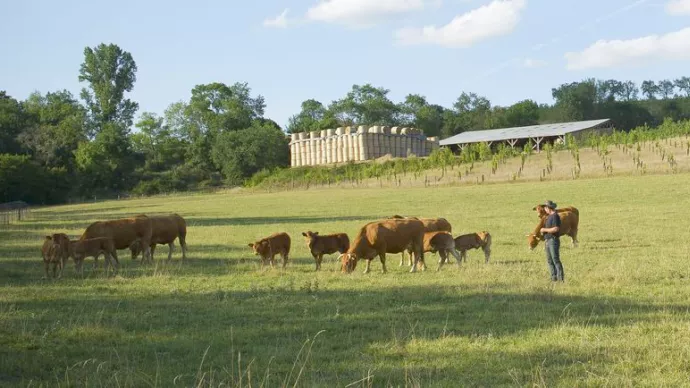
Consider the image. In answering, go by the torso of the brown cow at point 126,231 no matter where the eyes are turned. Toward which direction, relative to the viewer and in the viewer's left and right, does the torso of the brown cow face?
facing to the left of the viewer

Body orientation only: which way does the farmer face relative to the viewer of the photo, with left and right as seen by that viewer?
facing to the left of the viewer

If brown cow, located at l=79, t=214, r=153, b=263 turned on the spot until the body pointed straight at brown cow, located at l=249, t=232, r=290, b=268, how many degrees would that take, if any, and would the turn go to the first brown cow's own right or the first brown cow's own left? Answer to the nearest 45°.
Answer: approximately 135° to the first brown cow's own left

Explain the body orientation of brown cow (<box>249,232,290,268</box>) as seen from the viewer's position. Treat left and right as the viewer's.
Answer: facing the viewer and to the left of the viewer

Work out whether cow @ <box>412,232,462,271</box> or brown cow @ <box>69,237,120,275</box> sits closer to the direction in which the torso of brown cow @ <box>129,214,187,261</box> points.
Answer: the brown cow

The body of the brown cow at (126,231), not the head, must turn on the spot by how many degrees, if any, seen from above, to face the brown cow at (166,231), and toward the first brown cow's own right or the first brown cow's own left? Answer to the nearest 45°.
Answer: approximately 135° to the first brown cow's own right

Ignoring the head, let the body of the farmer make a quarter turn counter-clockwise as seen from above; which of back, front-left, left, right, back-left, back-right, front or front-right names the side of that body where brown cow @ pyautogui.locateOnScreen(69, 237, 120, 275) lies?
right

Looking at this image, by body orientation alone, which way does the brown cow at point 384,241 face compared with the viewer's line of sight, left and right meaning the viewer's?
facing to the left of the viewer

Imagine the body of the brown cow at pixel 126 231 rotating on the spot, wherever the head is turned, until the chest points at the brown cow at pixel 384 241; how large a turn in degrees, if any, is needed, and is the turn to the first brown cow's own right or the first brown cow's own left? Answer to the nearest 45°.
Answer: approximately 135° to the first brown cow's own left

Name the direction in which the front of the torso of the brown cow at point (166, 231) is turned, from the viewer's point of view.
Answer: to the viewer's left

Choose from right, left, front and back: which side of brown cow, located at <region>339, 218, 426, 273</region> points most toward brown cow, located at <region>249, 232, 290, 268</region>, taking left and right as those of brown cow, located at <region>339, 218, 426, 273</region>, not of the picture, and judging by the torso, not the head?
front

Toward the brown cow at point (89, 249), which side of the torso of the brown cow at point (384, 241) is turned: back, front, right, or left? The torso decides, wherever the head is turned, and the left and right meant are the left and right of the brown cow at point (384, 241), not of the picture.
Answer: front

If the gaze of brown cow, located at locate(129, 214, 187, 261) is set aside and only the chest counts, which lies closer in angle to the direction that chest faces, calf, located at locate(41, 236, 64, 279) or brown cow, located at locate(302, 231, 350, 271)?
the calf
